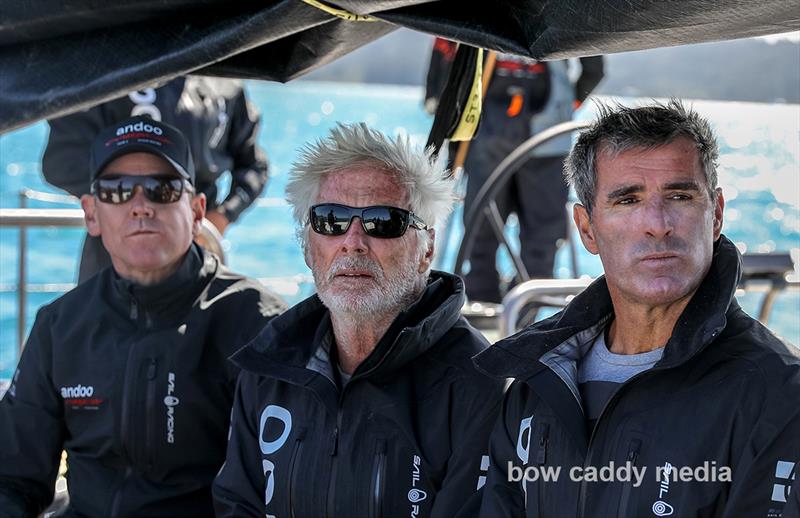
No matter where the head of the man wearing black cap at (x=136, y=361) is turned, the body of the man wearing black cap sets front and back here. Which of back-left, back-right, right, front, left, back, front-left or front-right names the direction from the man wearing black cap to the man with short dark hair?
front-left

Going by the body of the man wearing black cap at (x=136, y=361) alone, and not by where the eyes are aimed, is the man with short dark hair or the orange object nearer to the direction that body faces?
the man with short dark hair

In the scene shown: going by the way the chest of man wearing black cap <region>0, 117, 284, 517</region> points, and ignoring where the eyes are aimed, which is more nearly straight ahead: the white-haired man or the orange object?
the white-haired man

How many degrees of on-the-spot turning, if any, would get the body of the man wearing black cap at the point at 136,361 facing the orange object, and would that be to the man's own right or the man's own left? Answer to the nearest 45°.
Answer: approximately 135° to the man's own left

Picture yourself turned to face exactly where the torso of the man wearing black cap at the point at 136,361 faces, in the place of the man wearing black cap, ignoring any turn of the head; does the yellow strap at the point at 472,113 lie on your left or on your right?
on your left

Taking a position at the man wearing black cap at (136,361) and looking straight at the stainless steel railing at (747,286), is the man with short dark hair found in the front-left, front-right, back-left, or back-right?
front-right

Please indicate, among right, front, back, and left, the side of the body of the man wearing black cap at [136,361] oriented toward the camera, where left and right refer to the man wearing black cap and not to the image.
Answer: front
